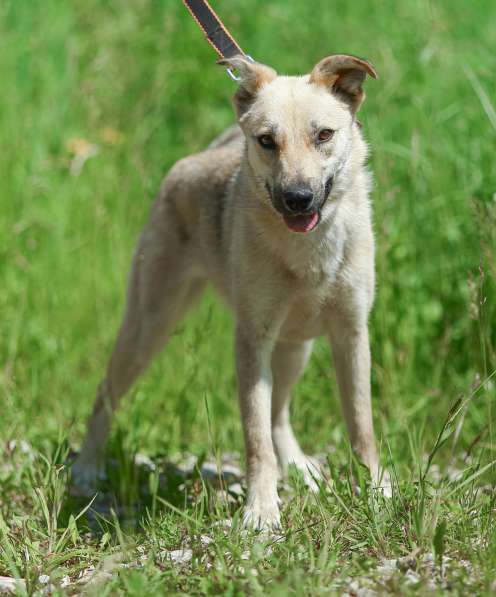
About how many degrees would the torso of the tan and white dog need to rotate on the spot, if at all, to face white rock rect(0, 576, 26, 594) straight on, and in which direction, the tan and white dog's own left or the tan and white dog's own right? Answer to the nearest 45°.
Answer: approximately 90° to the tan and white dog's own right

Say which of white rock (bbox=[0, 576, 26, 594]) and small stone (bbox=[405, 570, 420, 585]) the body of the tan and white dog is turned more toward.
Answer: the small stone

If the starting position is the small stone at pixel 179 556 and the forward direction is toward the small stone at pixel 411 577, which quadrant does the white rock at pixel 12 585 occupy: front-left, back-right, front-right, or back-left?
back-right

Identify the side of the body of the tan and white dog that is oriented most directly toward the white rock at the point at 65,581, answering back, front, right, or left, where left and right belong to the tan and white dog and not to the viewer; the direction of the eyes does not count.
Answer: right

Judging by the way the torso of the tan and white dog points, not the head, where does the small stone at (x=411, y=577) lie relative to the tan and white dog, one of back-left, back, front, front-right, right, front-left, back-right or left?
front-right

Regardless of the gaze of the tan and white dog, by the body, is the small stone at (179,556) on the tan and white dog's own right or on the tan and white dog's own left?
on the tan and white dog's own right
